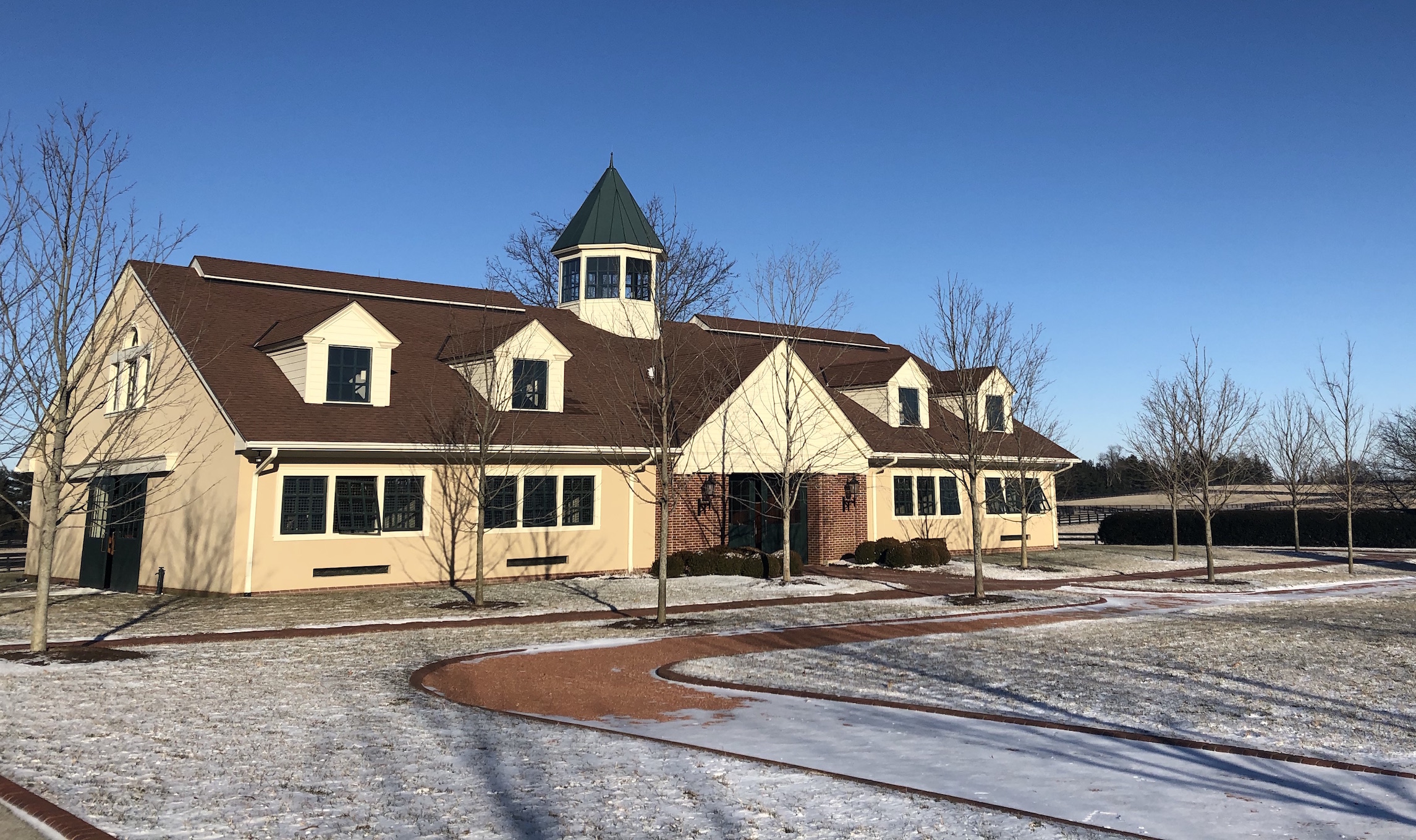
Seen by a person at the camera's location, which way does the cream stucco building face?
facing the viewer and to the right of the viewer

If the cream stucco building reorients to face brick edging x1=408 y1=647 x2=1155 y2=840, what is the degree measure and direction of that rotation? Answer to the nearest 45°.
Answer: approximately 45° to its right

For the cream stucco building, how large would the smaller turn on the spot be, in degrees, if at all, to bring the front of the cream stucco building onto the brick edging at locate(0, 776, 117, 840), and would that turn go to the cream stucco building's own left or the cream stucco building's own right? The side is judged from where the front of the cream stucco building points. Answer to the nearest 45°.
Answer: approximately 45° to the cream stucco building's own right

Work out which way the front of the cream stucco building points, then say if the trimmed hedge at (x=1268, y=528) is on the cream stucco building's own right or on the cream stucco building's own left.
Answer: on the cream stucco building's own left

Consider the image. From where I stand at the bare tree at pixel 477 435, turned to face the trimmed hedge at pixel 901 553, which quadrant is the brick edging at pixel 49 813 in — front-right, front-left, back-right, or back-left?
back-right

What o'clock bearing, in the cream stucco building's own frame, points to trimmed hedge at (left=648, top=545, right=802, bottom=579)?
The trimmed hedge is roughly at 11 o'clock from the cream stucco building.

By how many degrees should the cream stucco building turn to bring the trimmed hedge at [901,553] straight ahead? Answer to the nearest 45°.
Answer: approximately 45° to its left
